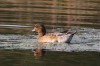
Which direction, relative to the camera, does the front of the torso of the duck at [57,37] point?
to the viewer's left
